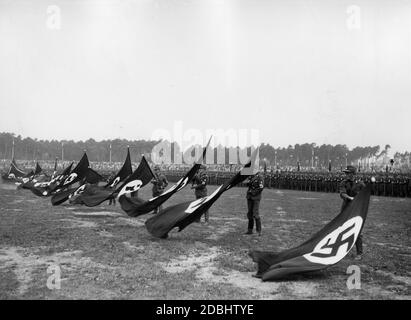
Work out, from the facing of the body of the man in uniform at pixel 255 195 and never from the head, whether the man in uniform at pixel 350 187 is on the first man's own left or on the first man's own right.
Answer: on the first man's own left

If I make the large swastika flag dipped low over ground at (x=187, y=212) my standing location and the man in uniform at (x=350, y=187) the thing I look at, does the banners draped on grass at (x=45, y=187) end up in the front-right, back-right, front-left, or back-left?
back-left

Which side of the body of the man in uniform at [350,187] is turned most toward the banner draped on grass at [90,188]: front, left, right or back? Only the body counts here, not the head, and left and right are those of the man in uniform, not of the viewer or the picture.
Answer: right

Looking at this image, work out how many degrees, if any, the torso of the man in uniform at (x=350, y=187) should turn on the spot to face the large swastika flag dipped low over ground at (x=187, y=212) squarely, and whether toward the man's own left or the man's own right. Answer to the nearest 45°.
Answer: approximately 45° to the man's own right

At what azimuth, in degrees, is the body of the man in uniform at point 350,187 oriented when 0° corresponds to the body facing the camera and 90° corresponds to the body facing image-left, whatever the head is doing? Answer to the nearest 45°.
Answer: approximately 45°

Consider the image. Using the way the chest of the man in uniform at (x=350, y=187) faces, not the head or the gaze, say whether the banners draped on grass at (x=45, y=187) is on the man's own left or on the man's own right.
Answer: on the man's own right

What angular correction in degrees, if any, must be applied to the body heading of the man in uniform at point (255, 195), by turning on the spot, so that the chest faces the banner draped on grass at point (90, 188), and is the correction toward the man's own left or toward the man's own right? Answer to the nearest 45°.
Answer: approximately 90° to the man's own right

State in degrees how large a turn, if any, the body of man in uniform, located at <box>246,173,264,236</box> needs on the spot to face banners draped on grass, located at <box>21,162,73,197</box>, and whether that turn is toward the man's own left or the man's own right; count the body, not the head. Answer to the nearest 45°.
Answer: approximately 90° to the man's own right

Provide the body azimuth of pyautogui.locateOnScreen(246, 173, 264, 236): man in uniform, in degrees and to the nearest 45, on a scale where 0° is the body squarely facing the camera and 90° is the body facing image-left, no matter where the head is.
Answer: approximately 45°
